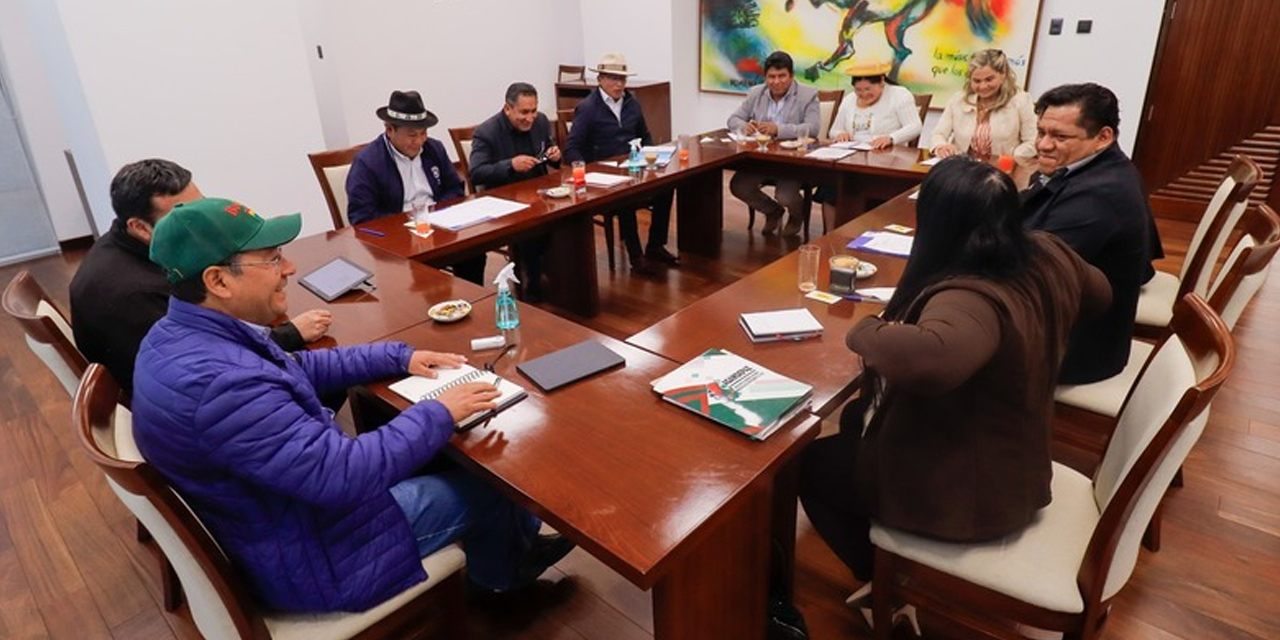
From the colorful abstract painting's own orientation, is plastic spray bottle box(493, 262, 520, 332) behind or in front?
in front

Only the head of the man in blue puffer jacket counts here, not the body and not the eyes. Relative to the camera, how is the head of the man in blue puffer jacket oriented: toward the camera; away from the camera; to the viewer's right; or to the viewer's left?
to the viewer's right

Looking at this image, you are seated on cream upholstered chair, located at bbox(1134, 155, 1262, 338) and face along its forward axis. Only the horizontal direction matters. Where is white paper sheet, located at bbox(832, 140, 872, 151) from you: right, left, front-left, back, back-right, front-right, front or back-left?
front-right

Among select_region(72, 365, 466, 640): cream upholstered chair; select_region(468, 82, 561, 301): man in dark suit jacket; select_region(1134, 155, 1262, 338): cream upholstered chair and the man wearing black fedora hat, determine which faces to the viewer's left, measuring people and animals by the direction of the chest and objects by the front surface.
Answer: select_region(1134, 155, 1262, 338): cream upholstered chair

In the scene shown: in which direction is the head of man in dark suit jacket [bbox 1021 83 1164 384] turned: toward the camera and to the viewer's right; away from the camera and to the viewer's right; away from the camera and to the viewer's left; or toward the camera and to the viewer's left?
toward the camera and to the viewer's left

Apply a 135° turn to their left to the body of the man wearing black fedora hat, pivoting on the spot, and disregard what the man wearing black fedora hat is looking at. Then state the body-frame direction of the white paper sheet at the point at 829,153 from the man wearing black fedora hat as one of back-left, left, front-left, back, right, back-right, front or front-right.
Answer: right

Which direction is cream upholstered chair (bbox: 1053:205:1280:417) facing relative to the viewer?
to the viewer's left

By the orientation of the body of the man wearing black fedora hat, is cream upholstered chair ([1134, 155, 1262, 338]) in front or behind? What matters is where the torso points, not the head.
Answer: in front

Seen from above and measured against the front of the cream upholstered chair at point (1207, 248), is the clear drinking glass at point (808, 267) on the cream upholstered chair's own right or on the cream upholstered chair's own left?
on the cream upholstered chair's own left

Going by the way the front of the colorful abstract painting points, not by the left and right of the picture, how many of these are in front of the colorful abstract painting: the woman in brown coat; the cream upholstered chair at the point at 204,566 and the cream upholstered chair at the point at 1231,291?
3

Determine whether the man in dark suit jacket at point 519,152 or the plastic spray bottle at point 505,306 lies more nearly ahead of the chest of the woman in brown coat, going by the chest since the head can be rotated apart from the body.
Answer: the man in dark suit jacket

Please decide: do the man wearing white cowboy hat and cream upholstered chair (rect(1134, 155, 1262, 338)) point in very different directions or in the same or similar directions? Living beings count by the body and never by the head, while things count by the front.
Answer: very different directions

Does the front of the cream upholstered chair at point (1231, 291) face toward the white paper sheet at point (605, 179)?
yes

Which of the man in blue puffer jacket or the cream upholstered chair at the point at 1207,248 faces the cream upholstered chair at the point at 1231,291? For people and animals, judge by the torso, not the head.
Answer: the man in blue puffer jacket

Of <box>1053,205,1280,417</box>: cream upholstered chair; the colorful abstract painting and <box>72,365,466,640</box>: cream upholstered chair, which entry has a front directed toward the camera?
the colorful abstract painting

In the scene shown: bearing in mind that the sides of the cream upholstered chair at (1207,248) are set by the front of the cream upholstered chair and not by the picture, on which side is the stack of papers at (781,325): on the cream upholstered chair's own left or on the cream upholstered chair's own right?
on the cream upholstered chair's own left

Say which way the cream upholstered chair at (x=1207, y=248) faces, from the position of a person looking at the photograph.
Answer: facing to the left of the viewer

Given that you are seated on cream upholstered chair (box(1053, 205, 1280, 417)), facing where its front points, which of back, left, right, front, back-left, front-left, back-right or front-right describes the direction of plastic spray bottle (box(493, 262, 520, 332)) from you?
front-left

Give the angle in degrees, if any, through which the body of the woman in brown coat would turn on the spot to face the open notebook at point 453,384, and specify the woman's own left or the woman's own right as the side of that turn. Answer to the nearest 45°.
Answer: approximately 45° to the woman's own left

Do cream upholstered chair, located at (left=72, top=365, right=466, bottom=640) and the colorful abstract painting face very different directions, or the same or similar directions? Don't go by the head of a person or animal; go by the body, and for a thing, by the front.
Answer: very different directions

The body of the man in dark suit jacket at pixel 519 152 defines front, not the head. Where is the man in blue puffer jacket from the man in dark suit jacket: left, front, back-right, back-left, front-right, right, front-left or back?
front-right
